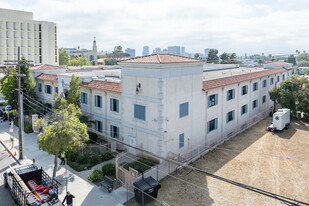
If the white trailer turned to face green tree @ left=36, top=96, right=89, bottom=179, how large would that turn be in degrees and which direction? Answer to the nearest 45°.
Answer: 0° — it already faces it

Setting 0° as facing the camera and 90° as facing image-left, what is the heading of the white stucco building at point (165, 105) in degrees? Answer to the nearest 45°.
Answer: approximately 45°

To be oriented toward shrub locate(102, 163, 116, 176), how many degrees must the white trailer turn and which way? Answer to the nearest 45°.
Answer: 0° — it already faces it

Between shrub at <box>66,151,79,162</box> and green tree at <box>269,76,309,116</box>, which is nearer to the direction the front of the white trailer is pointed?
the shrub

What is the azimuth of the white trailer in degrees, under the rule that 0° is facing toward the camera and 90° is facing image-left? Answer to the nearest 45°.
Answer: approximately 45°

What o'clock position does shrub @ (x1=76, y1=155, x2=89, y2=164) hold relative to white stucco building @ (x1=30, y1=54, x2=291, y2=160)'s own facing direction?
The shrub is roughly at 1 o'clock from the white stucco building.

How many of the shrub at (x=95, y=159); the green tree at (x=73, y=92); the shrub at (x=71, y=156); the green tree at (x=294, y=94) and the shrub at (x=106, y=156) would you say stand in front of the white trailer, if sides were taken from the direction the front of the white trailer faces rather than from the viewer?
4
